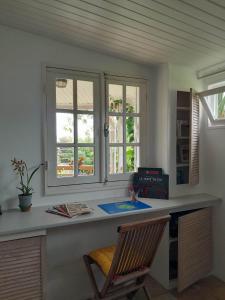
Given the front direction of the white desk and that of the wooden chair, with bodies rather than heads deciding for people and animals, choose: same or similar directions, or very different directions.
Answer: very different directions

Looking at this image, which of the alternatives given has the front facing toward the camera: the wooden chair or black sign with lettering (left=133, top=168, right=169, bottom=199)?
the black sign with lettering

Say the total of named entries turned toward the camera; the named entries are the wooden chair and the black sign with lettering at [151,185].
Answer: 1

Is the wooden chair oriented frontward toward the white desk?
yes

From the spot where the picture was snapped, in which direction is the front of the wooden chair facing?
facing away from the viewer and to the left of the viewer

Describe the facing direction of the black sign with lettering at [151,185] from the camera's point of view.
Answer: facing the viewer

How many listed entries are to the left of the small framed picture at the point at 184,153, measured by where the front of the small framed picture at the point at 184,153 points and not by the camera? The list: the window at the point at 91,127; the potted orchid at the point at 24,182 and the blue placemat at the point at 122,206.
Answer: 0

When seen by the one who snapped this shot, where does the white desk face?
facing the viewer and to the right of the viewer

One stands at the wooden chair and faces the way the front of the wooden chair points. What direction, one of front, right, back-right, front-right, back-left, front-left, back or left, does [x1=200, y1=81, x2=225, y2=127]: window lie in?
right
